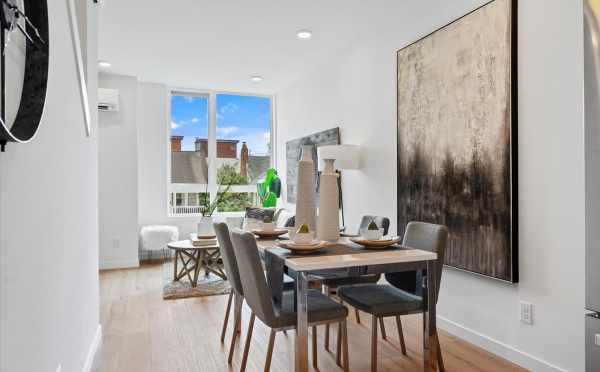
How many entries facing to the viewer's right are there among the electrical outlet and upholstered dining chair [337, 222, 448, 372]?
0

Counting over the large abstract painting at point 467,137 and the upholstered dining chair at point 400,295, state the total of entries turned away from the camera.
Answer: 0

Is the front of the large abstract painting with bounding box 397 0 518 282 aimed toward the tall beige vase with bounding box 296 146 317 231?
yes

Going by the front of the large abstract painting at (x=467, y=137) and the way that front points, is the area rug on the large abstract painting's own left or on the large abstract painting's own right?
on the large abstract painting's own right

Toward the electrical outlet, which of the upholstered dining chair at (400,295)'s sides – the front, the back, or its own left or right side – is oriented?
back

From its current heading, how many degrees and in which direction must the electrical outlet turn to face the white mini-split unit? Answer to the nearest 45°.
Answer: approximately 45° to its right

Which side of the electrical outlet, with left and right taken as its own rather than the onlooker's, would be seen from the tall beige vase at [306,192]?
front

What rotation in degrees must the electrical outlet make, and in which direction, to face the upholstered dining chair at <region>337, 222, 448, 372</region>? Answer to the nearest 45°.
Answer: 0° — it already faces it
